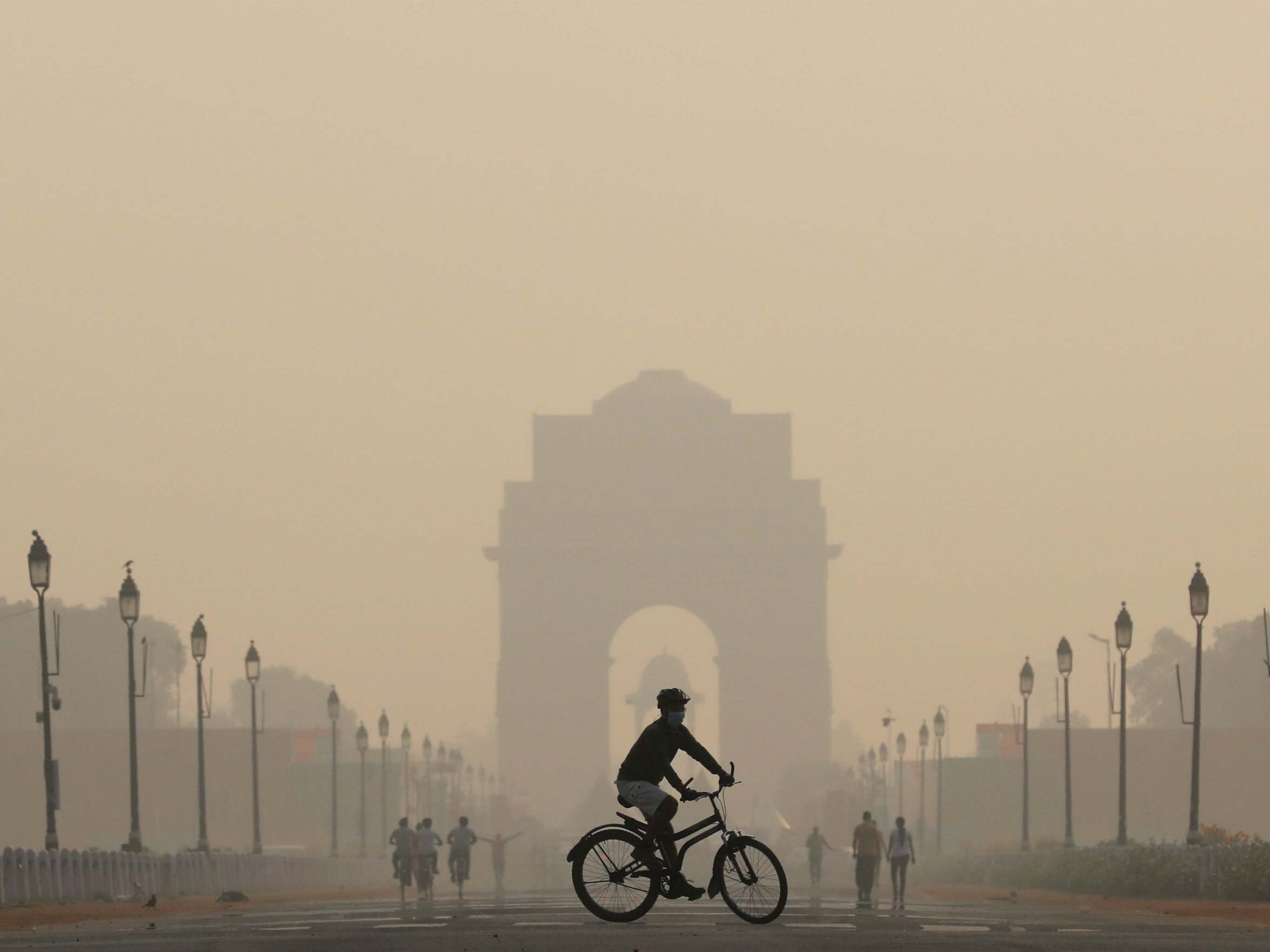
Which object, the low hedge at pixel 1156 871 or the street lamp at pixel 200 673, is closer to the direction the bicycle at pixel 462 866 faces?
the street lamp

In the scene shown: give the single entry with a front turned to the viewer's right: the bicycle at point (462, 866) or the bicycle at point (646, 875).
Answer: the bicycle at point (646, 875)

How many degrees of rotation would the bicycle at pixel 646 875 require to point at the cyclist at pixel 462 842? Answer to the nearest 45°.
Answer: approximately 90° to its left

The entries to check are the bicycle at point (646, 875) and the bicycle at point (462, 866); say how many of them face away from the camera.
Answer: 1

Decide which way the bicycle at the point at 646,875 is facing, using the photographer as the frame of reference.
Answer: facing to the right of the viewer

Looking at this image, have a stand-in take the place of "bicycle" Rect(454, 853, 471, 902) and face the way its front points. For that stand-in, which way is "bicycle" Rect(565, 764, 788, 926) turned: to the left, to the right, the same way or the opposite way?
to the right

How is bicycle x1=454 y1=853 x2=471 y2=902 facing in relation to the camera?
away from the camera

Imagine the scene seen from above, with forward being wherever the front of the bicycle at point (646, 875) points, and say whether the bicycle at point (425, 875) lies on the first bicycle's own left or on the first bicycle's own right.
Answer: on the first bicycle's own left

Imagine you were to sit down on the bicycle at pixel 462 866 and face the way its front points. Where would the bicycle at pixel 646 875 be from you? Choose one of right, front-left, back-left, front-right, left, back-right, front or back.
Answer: back
